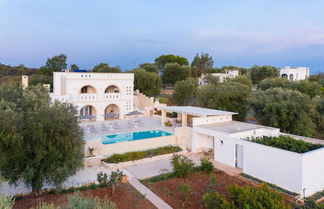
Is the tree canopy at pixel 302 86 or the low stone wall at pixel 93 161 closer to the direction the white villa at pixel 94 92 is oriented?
the low stone wall

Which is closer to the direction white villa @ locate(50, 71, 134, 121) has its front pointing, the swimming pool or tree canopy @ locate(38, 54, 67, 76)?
the swimming pool

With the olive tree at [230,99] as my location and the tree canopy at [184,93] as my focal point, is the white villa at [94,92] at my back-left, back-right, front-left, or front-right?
front-left

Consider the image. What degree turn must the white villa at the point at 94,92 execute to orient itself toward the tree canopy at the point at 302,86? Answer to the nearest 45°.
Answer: approximately 90° to its left

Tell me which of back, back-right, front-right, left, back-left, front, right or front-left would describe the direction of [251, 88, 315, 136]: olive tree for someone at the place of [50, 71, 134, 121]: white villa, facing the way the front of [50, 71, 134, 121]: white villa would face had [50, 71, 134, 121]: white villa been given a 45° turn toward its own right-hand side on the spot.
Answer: left

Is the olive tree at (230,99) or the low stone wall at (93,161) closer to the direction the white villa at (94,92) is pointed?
the low stone wall

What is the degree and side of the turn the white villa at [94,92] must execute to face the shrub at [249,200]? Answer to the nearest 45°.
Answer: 0° — it already faces it

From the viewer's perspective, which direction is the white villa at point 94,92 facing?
toward the camera

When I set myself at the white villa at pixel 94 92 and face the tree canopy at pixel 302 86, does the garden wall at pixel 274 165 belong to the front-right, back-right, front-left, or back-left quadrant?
front-right

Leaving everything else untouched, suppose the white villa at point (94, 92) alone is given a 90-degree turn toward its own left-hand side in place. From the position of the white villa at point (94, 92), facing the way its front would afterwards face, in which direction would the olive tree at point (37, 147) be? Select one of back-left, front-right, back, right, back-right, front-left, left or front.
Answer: right

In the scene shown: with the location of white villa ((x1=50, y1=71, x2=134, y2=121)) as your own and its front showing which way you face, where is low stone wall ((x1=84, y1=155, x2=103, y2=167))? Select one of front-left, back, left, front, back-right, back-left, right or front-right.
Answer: front

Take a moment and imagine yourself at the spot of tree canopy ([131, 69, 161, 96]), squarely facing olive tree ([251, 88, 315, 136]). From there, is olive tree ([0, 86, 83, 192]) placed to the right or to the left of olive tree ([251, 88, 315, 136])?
right

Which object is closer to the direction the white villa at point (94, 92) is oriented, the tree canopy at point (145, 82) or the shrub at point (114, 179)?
the shrub

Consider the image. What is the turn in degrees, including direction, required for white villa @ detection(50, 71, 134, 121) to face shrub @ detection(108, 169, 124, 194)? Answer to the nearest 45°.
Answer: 0° — it already faces it

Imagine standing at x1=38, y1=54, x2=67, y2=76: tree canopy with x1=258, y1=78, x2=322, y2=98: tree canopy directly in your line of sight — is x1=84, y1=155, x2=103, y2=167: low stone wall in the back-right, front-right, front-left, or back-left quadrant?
front-right

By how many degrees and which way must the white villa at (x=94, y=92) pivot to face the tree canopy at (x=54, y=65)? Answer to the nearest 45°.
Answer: approximately 180°

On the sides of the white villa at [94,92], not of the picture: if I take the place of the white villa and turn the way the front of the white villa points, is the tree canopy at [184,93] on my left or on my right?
on my left

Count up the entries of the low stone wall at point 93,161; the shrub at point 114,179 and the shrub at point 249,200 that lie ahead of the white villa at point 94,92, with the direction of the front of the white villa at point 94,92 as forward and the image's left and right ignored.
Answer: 3
